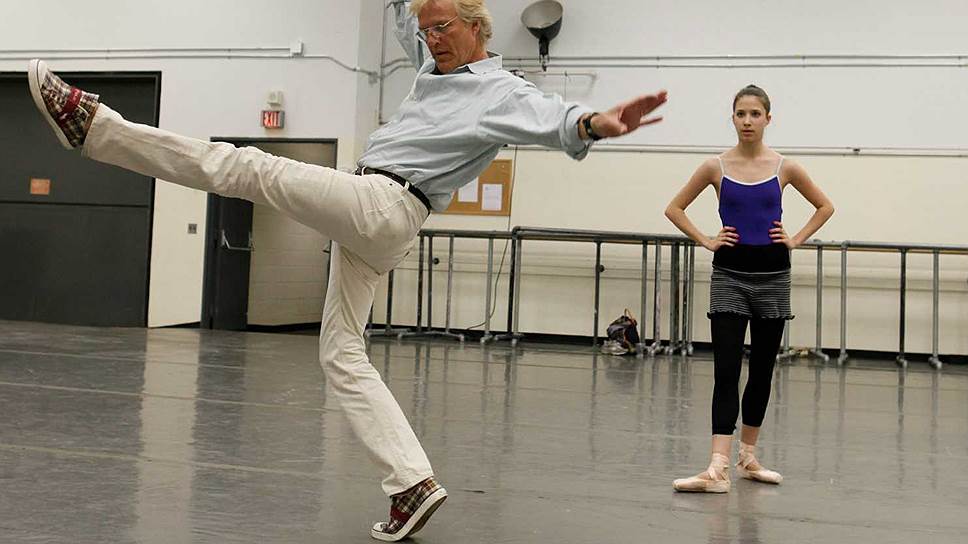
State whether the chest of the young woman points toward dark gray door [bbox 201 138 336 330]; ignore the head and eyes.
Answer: no

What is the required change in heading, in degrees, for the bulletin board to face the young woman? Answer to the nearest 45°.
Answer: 0° — it already faces them

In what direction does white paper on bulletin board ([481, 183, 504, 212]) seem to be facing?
toward the camera

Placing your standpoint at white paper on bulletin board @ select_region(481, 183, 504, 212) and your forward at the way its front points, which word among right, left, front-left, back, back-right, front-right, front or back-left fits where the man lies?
front

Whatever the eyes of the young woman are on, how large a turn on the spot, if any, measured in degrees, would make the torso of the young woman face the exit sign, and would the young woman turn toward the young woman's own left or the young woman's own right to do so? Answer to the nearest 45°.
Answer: approximately 135° to the young woman's own right

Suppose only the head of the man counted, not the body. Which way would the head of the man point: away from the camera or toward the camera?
toward the camera

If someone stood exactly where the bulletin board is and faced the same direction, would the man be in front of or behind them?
in front

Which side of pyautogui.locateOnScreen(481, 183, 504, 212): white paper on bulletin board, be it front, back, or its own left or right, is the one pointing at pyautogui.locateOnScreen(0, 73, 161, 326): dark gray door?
right

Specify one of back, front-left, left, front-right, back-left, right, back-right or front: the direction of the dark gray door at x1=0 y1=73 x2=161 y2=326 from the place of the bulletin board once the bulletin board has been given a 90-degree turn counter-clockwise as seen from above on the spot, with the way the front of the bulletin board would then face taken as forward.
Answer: back

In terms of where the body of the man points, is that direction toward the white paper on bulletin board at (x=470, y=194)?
no

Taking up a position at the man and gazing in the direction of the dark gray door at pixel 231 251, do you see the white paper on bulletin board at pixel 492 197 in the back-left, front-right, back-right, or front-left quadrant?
front-right

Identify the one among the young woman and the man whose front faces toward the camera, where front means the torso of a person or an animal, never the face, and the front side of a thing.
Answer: the young woman

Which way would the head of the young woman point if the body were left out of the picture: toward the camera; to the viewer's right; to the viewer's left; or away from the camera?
toward the camera

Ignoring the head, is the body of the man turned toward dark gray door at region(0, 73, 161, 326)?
no

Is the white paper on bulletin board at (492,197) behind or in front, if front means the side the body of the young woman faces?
behind

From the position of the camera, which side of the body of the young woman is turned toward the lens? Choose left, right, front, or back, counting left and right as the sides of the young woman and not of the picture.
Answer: front
